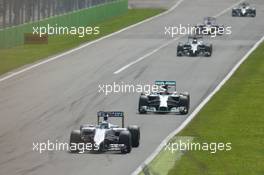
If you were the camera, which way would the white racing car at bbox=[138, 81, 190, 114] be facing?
facing the viewer
